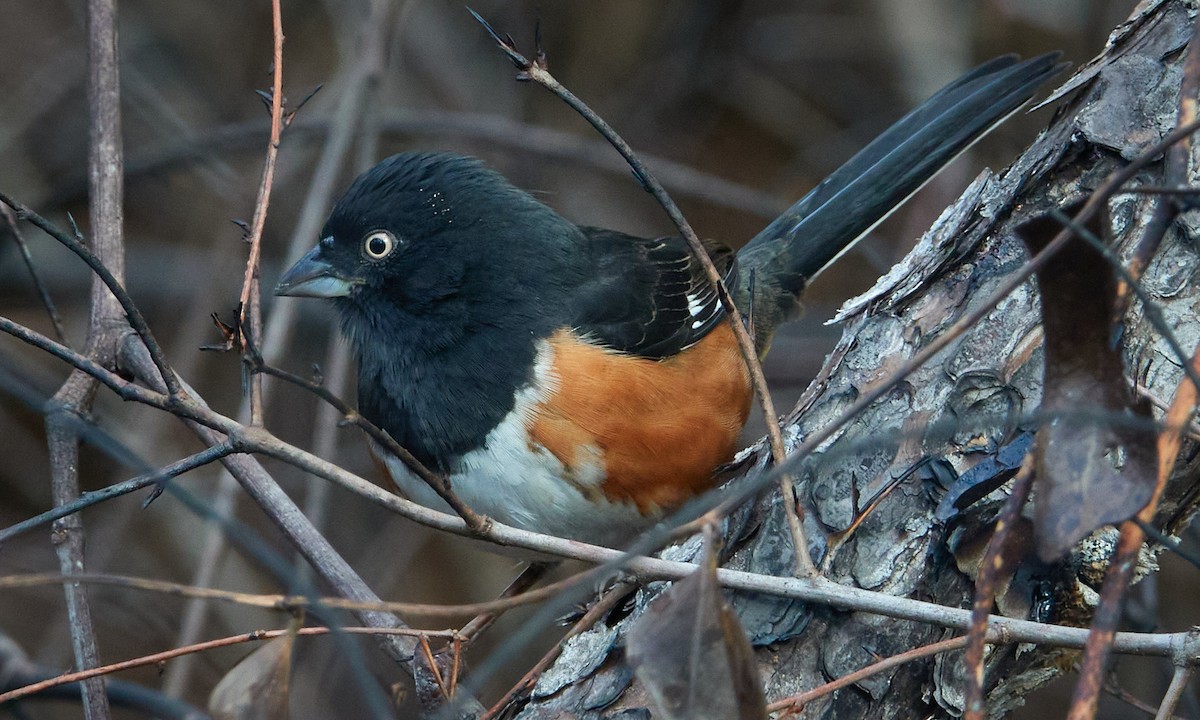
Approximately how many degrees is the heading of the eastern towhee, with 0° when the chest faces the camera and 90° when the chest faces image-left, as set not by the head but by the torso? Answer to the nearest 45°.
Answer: approximately 90°

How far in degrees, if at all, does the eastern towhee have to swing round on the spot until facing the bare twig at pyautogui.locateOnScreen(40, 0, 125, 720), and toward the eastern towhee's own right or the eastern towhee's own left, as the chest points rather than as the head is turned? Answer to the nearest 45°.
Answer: approximately 45° to the eastern towhee's own right

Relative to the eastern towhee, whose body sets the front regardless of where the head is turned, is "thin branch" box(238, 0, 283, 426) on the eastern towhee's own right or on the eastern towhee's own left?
on the eastern towhee's own right

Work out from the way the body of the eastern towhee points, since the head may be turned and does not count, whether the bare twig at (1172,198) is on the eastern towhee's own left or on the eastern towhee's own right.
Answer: on the eastern towhee's own left

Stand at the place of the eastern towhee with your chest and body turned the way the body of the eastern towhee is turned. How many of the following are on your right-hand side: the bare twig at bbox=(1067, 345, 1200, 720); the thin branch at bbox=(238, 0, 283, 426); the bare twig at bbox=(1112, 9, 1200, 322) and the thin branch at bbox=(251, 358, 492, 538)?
0

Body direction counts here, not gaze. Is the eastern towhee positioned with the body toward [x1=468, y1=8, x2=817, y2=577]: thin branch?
no

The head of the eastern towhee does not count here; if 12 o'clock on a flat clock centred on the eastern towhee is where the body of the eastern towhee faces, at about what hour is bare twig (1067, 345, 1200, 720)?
The bare twig is roughly at 8 o'clock from the eastern towhee.

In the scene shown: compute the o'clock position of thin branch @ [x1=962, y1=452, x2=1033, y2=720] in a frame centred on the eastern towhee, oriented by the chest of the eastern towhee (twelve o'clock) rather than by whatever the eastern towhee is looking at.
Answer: The thin branch is roughly at 8 o'clock from the eastern towhee.

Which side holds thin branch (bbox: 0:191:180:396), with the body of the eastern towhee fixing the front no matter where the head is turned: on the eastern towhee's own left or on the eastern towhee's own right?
on the eastern towhee's own right
